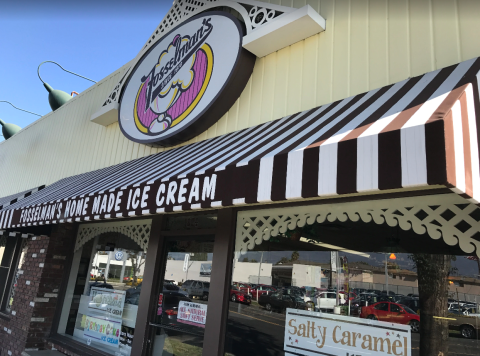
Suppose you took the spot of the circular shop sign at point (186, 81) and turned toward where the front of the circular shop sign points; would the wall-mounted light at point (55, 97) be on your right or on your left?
on your right

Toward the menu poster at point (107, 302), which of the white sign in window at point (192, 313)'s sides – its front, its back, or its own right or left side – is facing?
right

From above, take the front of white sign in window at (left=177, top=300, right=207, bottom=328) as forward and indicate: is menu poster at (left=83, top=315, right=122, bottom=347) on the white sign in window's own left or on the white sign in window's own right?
on the white sign in window's own right

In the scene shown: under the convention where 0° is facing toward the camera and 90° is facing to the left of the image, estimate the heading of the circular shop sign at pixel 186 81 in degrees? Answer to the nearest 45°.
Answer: approximately 45°
